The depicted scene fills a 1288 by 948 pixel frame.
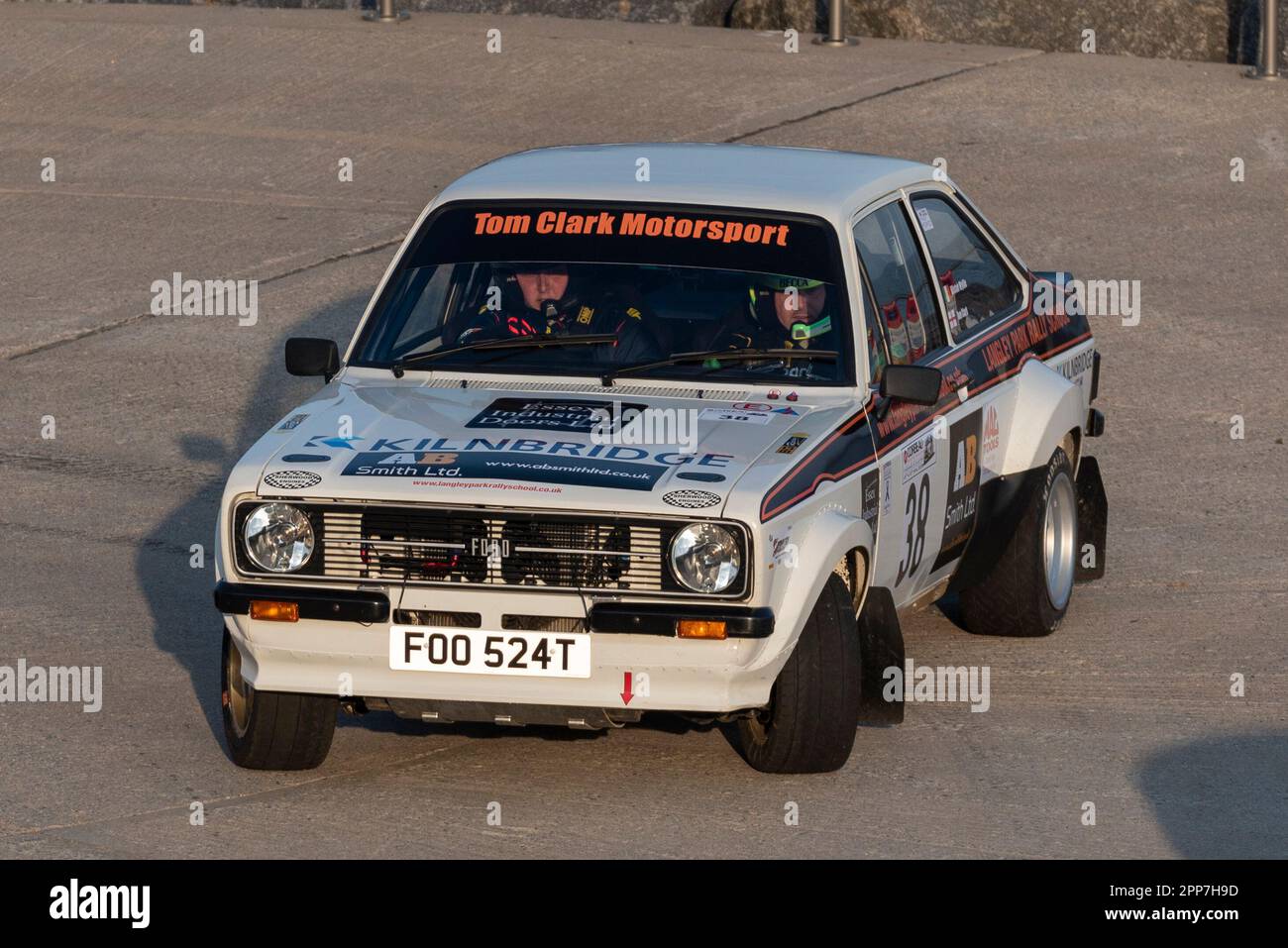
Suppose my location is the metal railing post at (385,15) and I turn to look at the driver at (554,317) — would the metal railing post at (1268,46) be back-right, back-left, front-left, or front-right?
front-left

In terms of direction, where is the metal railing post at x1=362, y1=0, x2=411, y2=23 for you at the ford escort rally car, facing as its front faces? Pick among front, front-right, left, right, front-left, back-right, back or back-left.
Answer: back-right

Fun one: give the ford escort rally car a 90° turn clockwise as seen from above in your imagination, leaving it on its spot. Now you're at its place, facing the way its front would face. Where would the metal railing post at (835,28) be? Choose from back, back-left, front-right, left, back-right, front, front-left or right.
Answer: front-right

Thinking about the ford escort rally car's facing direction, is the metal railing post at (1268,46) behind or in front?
behind

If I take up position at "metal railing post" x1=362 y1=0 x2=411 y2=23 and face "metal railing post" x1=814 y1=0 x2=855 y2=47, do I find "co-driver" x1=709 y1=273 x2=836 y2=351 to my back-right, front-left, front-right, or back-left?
front-right
